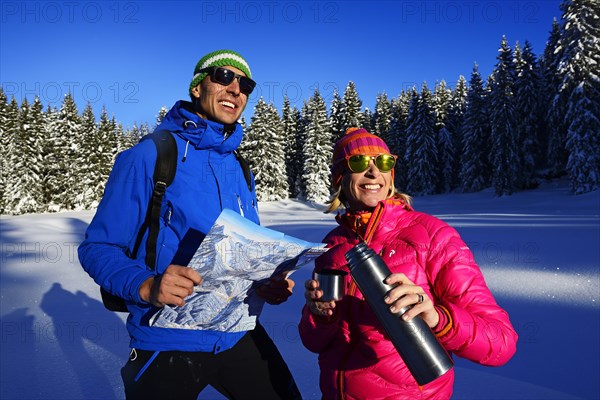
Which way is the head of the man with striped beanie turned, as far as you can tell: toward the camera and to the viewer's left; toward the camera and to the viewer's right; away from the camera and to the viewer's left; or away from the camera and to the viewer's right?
toward the camera and to the viewer's right

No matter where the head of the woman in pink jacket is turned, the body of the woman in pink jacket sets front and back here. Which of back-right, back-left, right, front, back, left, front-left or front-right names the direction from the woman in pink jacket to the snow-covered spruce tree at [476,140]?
back-right

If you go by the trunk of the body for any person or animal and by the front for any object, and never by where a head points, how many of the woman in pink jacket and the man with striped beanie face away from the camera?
0

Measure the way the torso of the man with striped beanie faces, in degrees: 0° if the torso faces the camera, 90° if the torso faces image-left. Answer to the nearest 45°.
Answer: approximately 315°

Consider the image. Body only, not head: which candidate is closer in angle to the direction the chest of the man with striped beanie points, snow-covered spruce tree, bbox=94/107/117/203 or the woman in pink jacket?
the woman in pink jacket

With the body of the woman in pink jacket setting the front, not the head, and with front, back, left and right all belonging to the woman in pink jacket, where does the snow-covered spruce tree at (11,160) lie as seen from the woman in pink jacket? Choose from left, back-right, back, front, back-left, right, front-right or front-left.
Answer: right

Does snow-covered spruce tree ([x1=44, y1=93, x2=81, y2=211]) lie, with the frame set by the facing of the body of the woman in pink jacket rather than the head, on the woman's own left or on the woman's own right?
on the woman's own right

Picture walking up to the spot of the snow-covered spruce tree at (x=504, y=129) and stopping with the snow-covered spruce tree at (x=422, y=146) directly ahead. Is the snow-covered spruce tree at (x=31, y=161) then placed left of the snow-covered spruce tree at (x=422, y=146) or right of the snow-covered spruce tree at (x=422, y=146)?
left

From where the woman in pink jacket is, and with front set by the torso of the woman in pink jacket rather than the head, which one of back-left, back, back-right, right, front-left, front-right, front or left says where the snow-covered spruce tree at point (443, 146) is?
back-right

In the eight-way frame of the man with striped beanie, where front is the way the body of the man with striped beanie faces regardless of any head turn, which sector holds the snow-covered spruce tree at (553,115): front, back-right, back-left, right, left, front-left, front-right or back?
left

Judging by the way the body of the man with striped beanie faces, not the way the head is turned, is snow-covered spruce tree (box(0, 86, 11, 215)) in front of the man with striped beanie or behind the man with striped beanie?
behind

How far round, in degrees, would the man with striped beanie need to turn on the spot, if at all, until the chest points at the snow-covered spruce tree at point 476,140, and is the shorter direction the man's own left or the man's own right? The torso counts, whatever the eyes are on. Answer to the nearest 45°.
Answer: approximately 90° to the man's own left

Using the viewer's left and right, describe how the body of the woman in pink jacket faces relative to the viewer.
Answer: facing the viewer and to the left of the viewer
